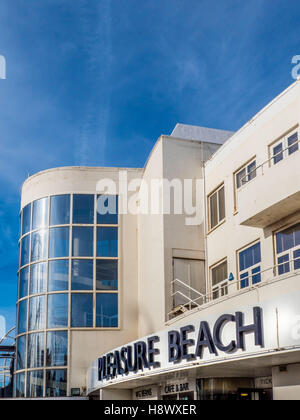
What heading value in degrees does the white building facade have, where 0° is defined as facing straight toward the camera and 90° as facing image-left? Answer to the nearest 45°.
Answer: approximately 45°
